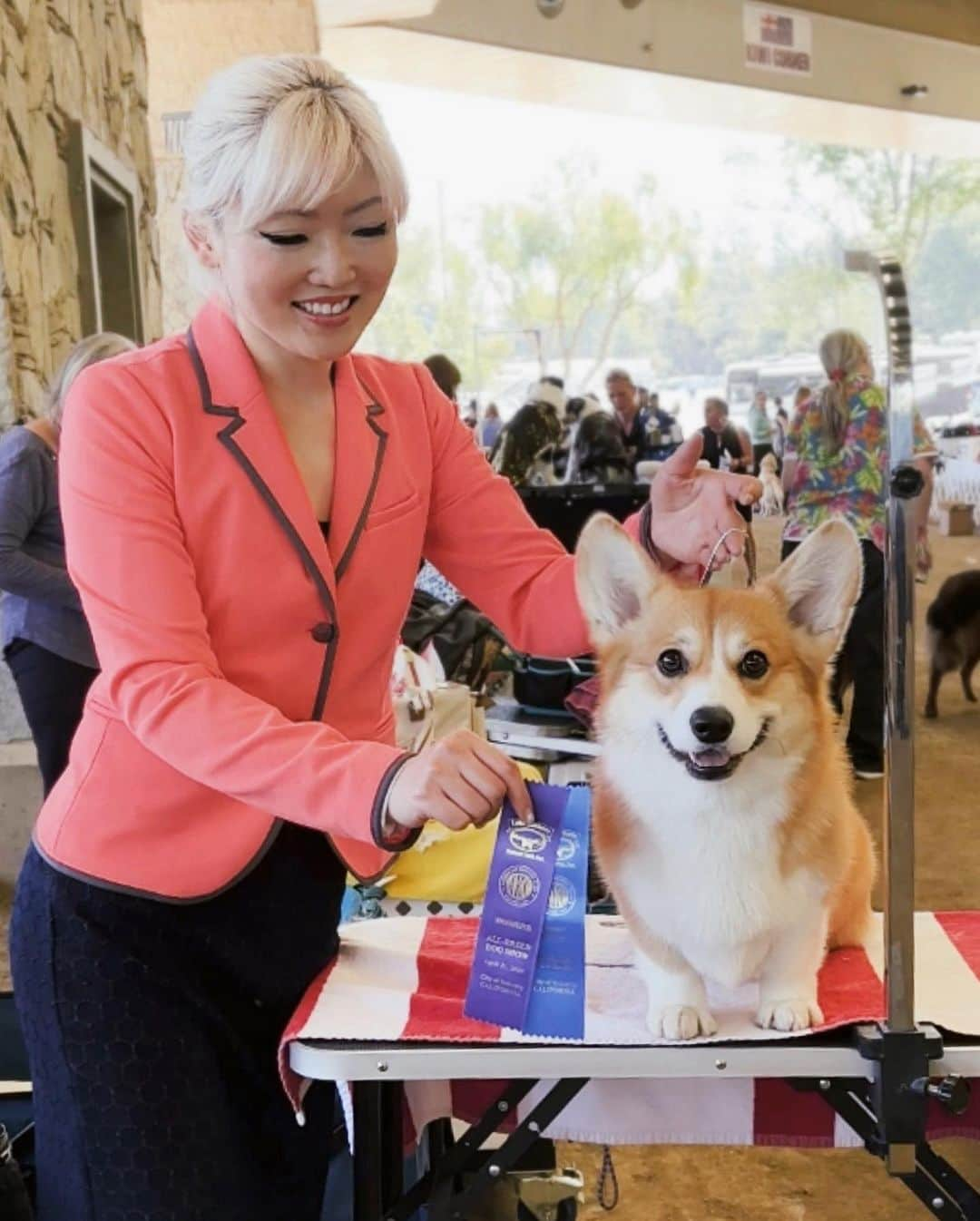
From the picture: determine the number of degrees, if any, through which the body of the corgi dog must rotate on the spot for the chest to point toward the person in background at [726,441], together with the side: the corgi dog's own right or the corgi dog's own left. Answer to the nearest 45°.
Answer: approximately 180°

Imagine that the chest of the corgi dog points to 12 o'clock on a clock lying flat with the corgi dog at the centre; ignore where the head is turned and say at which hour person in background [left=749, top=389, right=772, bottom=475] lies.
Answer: The person in background is roughly at 6 o'clock from the corgi dog.

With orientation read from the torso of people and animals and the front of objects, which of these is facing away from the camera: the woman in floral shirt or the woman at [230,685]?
the woman in floral shirt

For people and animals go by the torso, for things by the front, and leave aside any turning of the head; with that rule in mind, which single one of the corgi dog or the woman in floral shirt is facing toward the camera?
the corgi dog

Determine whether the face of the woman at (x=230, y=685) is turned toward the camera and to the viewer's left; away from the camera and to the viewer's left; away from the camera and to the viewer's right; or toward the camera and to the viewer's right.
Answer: toward the camera and to the viewer's right

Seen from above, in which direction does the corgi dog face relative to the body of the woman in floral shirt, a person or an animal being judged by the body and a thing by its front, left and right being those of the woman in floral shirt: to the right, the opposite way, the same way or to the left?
the opposite way

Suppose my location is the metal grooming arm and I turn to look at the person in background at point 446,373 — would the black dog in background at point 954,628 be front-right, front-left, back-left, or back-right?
front-right

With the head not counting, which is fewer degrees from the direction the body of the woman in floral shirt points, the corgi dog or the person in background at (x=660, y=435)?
the person in background

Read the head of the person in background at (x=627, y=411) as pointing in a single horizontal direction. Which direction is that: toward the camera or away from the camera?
toward the camera

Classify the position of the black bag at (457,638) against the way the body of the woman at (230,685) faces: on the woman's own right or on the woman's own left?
on the woman's own left

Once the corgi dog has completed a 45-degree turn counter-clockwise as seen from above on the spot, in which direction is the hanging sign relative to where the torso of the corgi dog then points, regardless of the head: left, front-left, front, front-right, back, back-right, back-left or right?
back-left

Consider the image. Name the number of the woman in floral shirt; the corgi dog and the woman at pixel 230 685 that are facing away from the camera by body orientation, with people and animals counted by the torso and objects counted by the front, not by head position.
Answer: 1

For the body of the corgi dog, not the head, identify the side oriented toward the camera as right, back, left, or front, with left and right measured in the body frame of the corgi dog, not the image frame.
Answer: front

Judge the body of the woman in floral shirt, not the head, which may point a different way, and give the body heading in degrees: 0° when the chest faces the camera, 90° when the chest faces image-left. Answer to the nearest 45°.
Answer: approximately 180°
